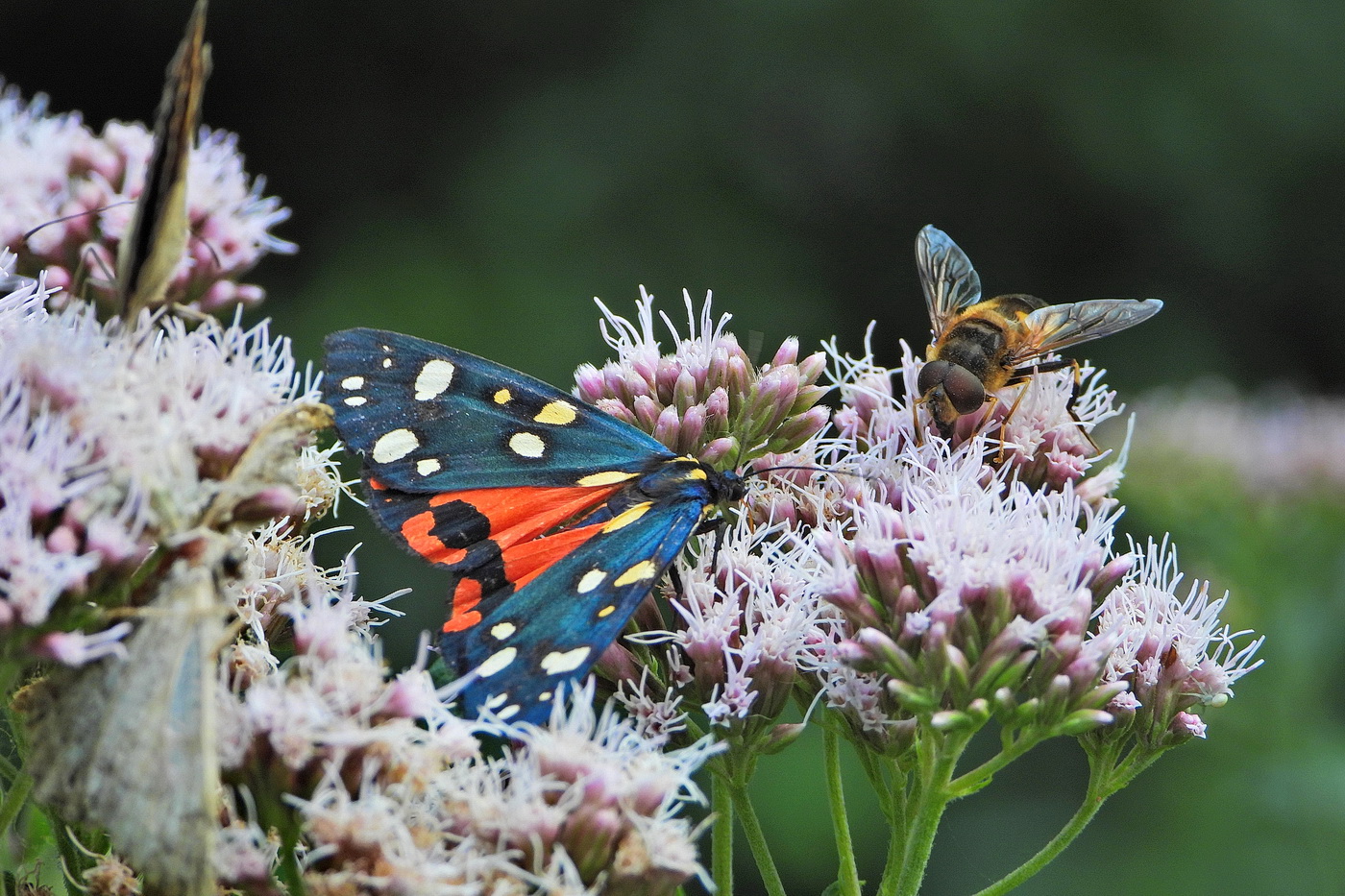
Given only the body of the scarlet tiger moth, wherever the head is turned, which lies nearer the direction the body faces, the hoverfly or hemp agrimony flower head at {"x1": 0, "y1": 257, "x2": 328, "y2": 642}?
the hoverfly

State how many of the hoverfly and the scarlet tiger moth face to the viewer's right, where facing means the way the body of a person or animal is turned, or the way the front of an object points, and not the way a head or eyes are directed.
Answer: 1

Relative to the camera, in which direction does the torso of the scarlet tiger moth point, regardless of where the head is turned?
to the viewer's right

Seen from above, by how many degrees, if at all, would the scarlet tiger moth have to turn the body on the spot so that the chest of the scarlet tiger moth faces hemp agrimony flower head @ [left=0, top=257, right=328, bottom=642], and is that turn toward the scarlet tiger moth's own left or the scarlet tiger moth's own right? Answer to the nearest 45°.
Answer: approximately 135° to the scarlet tiger moth's own right

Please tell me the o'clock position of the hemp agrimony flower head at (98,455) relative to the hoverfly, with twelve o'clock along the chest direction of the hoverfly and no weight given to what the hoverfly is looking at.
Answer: The hemp agrimony flower head is roughly at 12 o'clock from the hoverfly.

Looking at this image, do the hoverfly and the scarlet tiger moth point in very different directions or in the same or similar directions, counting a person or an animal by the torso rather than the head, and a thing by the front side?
very different directions

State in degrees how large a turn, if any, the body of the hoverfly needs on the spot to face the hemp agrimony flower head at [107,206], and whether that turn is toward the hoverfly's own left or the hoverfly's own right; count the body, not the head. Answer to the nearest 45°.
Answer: approximately 45° to the hoverfly's own right

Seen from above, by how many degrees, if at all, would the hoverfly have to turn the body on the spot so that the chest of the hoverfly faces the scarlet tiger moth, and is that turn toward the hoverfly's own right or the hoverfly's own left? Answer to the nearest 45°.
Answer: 0° — it already faces it

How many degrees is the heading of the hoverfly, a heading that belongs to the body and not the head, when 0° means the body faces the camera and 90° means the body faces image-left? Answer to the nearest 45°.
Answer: approximately 45°

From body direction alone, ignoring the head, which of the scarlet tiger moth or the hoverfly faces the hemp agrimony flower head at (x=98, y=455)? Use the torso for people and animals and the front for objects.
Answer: the hoverfly

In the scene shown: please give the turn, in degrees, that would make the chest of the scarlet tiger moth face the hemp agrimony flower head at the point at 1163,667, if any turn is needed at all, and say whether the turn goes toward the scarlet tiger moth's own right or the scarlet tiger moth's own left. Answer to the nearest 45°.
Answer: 0° — it already faces it
